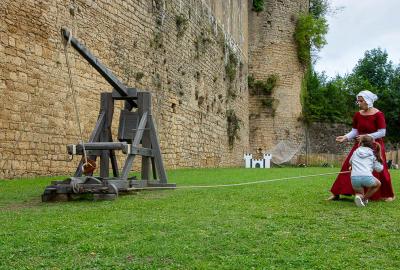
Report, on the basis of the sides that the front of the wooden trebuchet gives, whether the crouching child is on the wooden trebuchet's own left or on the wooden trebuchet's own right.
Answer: on the wooden trebuchet's own right

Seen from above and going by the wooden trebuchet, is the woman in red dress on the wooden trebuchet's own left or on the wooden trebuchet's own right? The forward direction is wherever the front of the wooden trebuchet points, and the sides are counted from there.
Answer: on the wooden trebuchet's own right

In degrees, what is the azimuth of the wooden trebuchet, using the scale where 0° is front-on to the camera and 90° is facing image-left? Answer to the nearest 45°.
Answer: approximately 225°

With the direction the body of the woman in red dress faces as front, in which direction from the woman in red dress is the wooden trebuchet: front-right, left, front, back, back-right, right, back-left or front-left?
front-right

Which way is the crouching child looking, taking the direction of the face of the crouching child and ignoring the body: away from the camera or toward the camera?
away from the camera

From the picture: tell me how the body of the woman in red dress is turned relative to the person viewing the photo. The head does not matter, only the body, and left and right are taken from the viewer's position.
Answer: facing the viewer and to the left of the viewer
